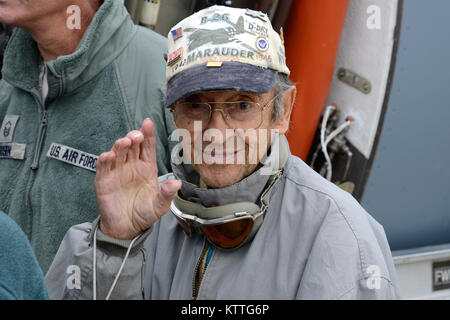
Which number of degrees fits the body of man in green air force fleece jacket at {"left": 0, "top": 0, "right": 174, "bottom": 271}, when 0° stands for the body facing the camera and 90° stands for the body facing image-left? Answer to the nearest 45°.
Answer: approximately 45°

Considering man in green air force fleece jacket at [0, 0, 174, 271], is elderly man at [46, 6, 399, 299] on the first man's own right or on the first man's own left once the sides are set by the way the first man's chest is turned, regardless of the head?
on the first man's own left

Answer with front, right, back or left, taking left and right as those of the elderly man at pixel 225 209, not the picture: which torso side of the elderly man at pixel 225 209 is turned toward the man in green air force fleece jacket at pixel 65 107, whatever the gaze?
right

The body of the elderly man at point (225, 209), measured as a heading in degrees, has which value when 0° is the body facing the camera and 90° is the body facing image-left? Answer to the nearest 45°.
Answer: approximately 45°
